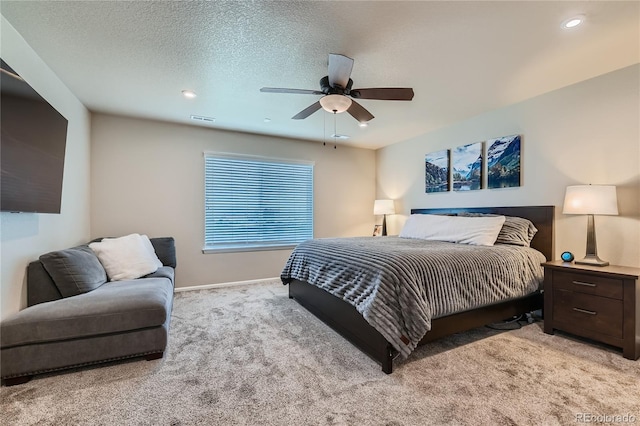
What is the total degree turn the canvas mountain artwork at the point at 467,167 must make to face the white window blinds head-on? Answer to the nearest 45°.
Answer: approximately 45° to its right

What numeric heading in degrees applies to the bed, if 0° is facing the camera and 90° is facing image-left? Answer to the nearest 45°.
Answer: approximately 45°

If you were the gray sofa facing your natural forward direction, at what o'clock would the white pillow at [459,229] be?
The white pillow is roughly at 11 o'clock from the gray sofa.

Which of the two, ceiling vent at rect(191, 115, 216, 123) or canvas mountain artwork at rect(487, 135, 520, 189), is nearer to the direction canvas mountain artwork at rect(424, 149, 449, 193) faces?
the ceiling vent

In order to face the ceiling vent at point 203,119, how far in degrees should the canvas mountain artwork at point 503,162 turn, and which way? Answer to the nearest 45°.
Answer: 0° — it already faces it

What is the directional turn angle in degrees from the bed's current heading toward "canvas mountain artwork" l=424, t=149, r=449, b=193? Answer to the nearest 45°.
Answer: approximately 135° to its right

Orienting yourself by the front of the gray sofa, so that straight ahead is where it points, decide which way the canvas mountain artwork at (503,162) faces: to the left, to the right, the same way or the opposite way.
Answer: the opposite way

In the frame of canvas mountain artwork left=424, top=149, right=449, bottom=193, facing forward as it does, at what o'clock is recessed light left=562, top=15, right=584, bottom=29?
The recessed light is roughly at 10 o'clock from the canvas mountain artwork.

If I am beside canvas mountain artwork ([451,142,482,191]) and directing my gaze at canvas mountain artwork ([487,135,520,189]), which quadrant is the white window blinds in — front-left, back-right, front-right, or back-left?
back-right

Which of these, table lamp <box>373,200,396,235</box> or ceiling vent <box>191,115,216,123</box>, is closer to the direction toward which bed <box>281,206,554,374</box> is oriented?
the ceiling vent

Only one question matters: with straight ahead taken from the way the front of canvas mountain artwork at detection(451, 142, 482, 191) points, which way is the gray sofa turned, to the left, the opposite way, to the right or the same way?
the opposite way
